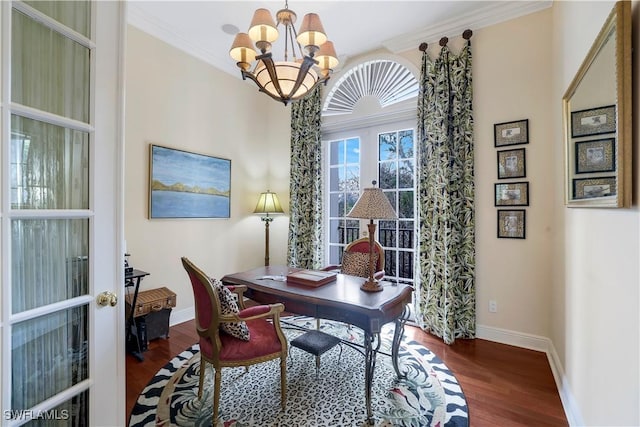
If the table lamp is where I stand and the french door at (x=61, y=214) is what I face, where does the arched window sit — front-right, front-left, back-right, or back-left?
back-right

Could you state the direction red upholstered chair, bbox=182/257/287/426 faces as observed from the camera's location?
facing away from the viewer and to the right of the viewer

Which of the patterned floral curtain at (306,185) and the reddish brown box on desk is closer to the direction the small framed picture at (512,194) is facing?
the reddish brown box on desk

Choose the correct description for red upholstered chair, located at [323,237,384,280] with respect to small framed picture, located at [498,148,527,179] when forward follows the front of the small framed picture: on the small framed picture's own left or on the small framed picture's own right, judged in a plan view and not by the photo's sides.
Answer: on the small framed picture's own right

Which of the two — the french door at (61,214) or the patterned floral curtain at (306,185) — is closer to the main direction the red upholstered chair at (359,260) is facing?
the french door

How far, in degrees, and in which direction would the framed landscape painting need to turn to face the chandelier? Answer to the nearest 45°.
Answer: approximately 45° to its right

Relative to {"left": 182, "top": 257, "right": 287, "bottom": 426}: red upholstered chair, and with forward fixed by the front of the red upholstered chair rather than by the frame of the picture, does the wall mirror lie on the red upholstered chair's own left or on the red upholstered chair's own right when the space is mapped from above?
on the red upholstered chair's own right

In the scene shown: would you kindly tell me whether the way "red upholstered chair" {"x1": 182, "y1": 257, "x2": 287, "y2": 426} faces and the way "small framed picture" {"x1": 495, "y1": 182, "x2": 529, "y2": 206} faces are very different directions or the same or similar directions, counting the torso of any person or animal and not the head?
very different directions
